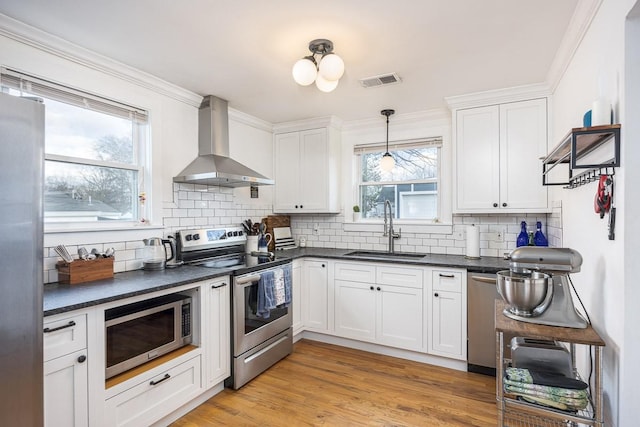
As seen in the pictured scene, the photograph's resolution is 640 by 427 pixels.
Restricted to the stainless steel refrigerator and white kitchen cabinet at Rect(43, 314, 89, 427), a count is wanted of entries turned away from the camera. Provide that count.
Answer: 0

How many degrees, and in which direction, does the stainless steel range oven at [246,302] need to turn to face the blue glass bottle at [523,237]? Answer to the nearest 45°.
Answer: approximately 45° to its left

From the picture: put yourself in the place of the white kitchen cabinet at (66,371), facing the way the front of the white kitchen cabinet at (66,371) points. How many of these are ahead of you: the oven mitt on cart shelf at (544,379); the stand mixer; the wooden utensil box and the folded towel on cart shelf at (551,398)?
3

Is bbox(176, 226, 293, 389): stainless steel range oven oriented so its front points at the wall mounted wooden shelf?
yes

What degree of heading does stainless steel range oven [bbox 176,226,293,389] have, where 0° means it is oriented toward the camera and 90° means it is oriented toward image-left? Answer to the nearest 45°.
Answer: approximately 315°

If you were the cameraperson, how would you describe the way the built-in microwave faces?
facing the viewer and to the right of the viewer

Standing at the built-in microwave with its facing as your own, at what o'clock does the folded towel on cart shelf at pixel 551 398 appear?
The folded towel on cart shelf is roughly at 12 o'clock from the built-in microwave.

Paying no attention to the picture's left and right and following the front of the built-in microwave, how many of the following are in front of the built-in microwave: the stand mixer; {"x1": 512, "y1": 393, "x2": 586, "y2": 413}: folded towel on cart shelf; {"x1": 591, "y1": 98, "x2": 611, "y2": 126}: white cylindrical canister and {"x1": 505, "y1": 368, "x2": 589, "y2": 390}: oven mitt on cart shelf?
4
